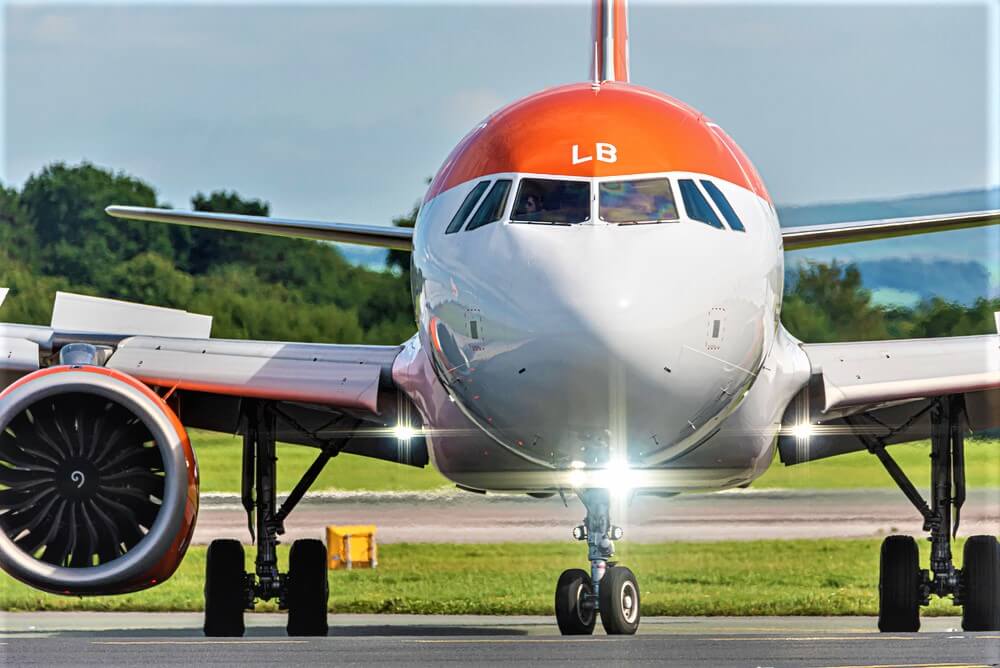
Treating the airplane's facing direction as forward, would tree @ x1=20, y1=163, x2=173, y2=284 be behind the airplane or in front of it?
behind

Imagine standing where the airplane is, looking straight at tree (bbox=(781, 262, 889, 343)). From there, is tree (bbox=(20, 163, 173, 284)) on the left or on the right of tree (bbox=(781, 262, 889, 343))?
left

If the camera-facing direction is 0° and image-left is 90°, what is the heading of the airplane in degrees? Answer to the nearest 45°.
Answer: approximately 0°

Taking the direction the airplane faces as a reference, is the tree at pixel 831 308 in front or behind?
behind
